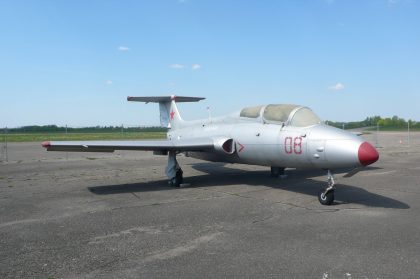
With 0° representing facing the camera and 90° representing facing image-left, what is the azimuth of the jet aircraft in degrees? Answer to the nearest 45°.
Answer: approximately 315°
